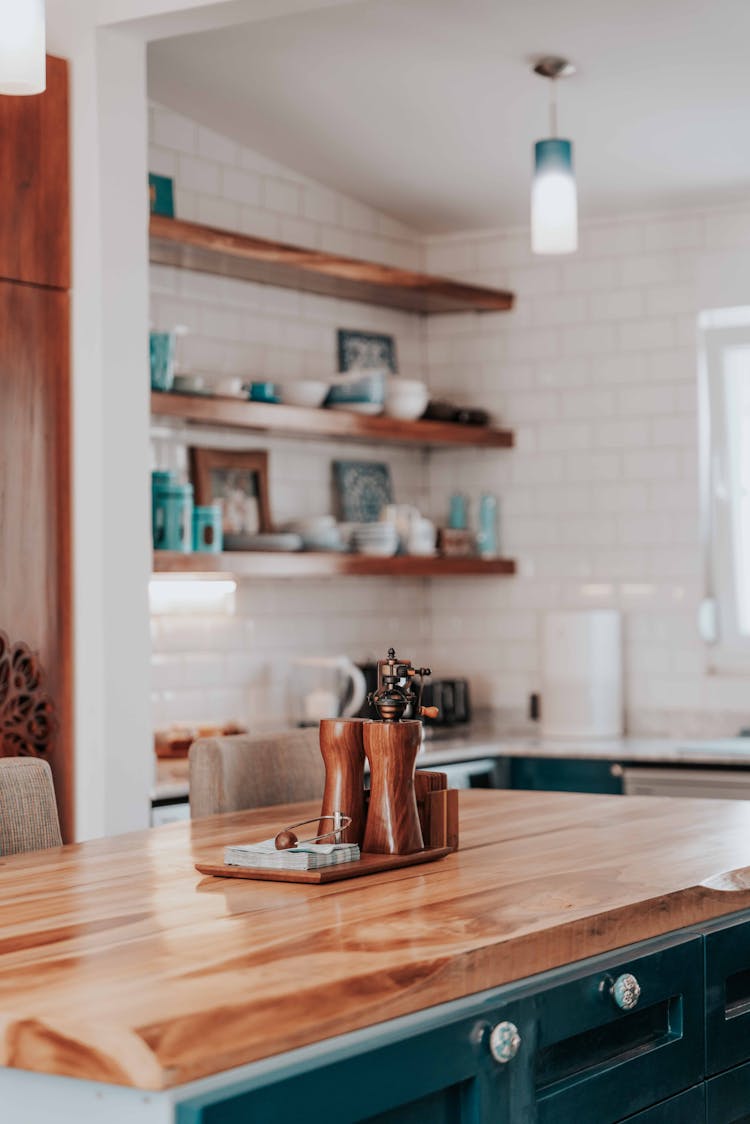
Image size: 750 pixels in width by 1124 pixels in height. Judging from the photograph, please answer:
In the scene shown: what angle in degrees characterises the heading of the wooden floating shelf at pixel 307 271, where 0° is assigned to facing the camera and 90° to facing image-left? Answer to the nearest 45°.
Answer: approximately 315°

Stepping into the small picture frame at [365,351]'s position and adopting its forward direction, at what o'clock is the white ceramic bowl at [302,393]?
The white ceramic bowl is roughly at 2 o'clock from the small picture frame.

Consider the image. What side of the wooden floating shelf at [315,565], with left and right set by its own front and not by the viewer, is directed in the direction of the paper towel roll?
left

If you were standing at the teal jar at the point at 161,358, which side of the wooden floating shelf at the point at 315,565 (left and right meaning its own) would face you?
right

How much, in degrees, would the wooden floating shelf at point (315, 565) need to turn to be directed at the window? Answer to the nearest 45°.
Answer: approximately 45° to its left
